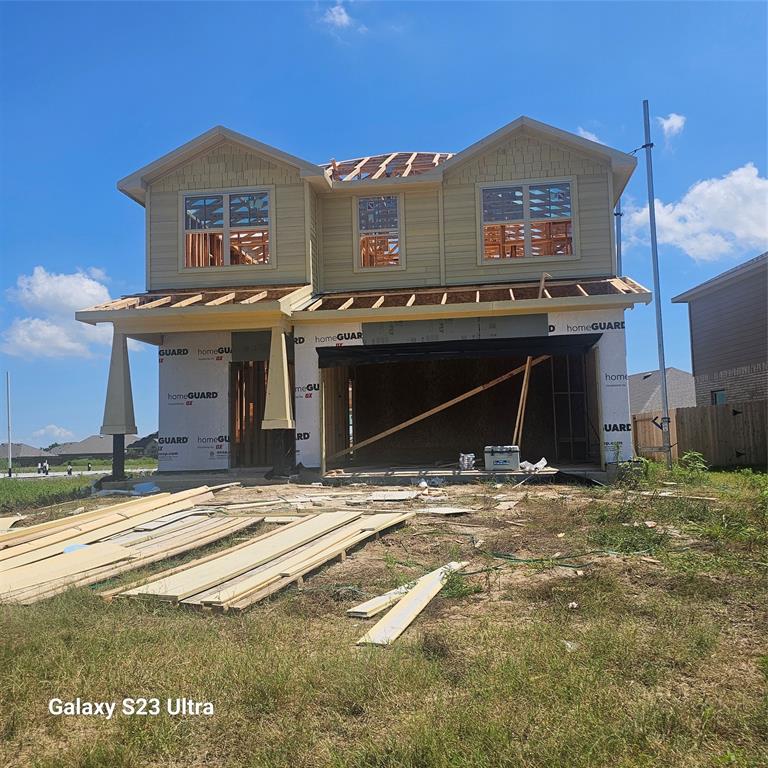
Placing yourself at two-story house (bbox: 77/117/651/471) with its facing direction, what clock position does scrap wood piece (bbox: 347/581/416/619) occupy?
The scrap wood piece is roughly at 12 o'clock from the two-story house.

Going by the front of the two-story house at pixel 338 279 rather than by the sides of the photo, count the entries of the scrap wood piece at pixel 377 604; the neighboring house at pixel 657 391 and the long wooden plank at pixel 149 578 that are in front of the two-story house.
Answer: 2

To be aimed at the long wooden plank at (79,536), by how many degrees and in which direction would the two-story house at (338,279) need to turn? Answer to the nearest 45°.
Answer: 0° — it already faces it

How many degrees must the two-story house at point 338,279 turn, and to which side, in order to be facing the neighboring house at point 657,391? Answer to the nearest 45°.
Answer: approximately 135° to its left

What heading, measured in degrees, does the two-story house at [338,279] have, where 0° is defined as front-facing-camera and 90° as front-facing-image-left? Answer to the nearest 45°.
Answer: approximately 0°

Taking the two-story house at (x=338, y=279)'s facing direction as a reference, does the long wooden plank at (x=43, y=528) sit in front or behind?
in front

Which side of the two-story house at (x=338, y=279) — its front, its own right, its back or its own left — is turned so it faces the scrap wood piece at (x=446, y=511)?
front

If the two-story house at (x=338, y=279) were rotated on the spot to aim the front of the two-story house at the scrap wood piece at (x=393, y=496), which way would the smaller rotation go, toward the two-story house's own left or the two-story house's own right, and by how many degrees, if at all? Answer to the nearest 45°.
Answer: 0° — it already faces it

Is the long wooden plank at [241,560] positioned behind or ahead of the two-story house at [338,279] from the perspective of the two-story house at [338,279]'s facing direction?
ahead

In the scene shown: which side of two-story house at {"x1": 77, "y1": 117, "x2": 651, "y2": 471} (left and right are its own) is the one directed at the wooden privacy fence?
left

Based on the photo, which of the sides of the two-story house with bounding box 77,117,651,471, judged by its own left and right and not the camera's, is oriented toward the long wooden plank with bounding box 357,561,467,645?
front

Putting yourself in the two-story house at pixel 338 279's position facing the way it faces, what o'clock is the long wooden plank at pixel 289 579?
The long wooden plank is roughly at 12 o'clock from the two-story house.

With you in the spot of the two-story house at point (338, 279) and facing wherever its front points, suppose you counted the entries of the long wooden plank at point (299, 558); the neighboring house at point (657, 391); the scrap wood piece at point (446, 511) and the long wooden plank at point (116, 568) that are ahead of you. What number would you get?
3
